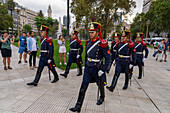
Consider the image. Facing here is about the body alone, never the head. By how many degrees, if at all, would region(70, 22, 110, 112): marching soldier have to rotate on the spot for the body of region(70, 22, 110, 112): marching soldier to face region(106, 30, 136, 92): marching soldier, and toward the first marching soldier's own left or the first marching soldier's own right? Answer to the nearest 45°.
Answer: approximately 180°

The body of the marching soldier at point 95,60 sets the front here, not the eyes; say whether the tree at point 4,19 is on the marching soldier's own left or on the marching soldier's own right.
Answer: on the marching soldier's own right

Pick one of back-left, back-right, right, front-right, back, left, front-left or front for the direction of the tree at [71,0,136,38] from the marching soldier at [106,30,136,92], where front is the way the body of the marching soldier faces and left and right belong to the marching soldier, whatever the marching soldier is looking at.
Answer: back-right

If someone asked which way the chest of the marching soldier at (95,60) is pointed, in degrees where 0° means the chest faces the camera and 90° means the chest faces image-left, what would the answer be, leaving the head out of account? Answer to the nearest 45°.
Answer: approximately 45°

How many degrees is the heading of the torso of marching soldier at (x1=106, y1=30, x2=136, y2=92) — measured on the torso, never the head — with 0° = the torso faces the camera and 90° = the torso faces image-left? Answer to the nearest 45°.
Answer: approximately 45°

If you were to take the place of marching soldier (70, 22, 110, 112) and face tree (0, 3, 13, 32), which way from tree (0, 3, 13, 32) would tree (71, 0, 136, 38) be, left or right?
right

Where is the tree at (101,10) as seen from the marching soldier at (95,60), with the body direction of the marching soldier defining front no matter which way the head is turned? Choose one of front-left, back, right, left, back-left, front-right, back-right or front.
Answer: back-right
